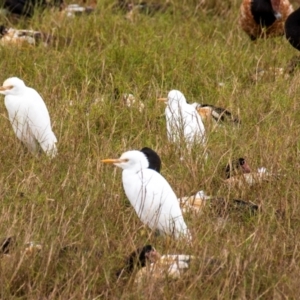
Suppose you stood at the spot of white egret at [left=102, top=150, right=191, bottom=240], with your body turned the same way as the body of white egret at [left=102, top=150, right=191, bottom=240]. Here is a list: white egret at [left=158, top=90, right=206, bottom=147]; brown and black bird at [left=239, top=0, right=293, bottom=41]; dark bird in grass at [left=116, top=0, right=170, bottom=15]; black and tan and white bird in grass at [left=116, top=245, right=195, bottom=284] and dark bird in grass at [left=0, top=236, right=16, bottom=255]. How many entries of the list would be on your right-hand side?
3

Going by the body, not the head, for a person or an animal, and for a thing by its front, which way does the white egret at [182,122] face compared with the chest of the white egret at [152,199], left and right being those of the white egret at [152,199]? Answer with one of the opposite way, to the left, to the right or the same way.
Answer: the same way

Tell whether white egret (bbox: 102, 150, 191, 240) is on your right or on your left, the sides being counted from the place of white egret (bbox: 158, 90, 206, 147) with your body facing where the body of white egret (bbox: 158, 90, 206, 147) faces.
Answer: on your left

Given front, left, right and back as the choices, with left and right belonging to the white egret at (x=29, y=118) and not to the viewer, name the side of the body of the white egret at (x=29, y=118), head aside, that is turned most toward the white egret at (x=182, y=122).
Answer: back

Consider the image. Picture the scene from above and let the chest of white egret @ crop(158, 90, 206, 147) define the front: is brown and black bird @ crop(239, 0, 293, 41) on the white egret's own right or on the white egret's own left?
on the white egret's own right

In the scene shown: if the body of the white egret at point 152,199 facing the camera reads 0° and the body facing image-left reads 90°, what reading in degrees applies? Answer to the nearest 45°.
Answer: approximately 90°

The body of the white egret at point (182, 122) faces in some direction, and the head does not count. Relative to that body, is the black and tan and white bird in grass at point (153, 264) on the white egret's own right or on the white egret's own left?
on the white egret's own left

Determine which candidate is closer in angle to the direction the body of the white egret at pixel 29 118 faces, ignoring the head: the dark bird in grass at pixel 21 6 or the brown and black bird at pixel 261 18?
the dark bird in grass

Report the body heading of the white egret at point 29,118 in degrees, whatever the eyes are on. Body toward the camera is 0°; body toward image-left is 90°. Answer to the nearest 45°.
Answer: approximately 90°

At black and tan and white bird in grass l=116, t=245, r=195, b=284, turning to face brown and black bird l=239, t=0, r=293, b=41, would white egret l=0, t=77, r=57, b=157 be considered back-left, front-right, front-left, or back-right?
front-left

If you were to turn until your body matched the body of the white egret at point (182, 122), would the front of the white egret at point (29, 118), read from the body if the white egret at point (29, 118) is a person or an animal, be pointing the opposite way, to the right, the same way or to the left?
the same way

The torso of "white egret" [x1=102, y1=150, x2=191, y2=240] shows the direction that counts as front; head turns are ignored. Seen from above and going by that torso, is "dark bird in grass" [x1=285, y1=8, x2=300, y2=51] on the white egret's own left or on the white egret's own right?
on the white egret's own right

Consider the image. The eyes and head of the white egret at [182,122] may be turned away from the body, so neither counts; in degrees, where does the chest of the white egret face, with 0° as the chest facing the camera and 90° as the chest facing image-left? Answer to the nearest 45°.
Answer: approximately 90°

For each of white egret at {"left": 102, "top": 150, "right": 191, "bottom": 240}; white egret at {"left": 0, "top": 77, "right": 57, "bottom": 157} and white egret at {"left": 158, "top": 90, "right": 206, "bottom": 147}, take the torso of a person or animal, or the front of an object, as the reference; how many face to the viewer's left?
3

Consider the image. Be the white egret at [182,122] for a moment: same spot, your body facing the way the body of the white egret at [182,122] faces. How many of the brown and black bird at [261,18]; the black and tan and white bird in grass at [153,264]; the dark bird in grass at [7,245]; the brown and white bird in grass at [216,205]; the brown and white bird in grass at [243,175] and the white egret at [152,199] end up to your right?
1

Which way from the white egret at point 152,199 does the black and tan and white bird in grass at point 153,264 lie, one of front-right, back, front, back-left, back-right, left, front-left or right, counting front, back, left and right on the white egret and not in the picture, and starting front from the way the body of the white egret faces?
left

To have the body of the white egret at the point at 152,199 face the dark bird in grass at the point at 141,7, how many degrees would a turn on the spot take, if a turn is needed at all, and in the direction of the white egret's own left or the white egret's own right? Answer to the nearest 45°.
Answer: approximately 90° to the white egret's own right
